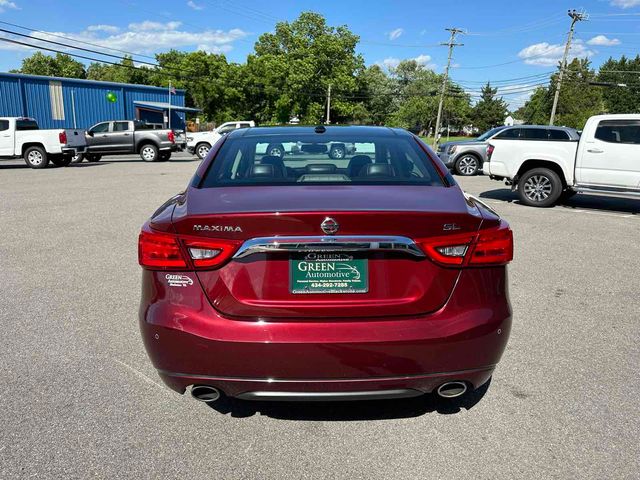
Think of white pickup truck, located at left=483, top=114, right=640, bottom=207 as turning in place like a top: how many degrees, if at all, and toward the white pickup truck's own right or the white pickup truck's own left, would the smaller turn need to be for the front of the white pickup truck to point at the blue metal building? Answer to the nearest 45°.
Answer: approximately 135° to the white pickup truck's own left

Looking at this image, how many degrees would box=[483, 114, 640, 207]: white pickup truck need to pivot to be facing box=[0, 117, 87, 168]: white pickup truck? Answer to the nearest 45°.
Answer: approximately 180°

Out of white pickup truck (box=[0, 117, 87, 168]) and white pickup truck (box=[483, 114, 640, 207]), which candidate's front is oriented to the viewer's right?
white pickup truck (box=[483, 114, 640, 207])

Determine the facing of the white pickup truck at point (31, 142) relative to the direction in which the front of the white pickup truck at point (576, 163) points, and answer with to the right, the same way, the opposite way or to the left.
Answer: the opposite way

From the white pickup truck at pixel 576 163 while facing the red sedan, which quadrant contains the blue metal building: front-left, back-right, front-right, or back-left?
back-right

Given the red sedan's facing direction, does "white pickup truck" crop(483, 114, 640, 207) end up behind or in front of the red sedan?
in front

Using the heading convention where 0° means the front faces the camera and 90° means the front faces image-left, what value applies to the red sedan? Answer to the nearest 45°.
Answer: approximately 180°

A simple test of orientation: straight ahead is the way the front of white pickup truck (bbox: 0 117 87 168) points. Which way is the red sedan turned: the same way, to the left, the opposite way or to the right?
to the right

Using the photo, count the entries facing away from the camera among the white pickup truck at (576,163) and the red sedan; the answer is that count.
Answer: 1

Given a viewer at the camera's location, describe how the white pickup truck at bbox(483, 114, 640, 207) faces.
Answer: facing to the right of the viewer

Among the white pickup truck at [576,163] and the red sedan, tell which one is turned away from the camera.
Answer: the red sedan

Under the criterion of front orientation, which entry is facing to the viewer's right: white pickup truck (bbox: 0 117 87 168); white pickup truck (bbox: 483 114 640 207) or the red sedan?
white pickup truck (bbox: 483 114 640 207)

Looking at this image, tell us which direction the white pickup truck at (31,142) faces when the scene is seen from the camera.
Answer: facing away from the viewer and to the left of the viewer

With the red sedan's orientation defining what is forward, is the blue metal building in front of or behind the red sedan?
in front
